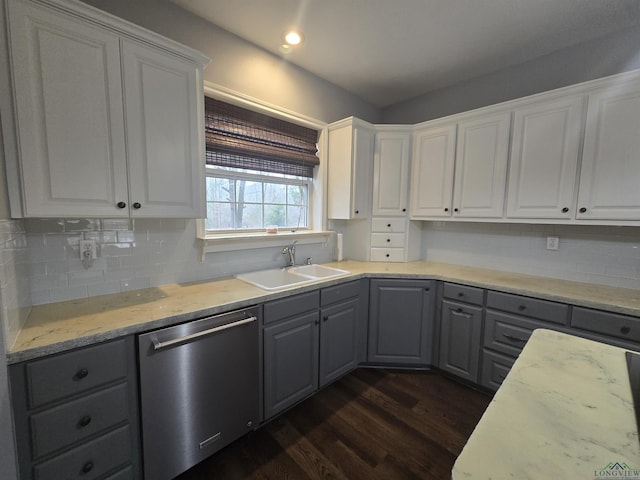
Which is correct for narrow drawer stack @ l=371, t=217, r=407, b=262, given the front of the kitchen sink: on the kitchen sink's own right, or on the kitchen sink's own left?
on the kitchen sink's own left

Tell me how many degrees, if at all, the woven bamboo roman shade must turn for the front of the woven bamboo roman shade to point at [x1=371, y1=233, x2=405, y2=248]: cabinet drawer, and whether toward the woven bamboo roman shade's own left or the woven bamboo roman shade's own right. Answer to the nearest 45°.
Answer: approximately 45° to the woven bamboo roman shade's own left

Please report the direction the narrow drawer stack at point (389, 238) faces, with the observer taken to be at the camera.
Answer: facing the viewer

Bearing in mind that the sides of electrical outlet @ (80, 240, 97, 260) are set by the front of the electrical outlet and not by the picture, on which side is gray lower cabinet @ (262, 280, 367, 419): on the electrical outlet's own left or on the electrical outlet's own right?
on the electrical outlet's own left

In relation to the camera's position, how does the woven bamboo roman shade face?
facing the viewer and to the right of the viewer

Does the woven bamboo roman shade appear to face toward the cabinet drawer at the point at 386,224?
no

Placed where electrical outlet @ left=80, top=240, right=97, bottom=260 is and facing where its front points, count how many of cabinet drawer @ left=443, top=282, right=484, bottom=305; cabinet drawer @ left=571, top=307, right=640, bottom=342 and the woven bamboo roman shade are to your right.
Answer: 0

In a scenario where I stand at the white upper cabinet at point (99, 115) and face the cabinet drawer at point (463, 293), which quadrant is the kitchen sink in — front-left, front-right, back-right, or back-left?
front-left

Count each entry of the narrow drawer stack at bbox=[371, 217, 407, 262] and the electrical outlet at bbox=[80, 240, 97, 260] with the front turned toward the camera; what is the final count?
2

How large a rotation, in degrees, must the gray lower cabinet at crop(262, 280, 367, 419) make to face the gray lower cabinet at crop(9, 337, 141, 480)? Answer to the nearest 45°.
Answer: approximately 90° to its right

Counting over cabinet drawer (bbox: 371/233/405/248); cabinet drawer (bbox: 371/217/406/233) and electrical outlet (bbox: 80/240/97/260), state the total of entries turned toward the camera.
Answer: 3

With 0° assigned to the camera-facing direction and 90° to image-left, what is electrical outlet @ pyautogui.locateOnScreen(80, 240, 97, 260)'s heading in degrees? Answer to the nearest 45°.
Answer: approximately 0°

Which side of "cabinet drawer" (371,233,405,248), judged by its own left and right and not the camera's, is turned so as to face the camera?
front

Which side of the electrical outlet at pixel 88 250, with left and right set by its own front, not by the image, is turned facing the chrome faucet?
left
